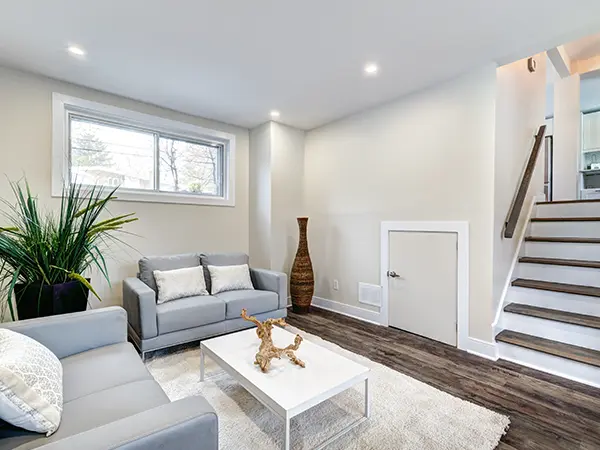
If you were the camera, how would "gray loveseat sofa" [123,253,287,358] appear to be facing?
facing the viewer and to the right of the viewer

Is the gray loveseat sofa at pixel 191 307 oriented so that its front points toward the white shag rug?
yes

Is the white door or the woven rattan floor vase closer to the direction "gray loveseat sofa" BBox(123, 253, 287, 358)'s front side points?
the white door

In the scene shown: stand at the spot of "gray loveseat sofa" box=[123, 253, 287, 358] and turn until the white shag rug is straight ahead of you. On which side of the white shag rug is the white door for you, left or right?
left

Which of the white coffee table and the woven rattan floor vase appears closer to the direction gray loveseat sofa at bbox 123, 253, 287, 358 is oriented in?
the white coffee table

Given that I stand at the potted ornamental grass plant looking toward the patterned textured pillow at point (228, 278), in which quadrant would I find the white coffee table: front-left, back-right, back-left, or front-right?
front-right

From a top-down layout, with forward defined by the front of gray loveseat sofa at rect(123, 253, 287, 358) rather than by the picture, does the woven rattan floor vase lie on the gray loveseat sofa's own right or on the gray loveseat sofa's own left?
on the gray loveseat sofa's own left

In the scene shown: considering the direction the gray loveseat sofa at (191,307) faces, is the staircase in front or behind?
in front

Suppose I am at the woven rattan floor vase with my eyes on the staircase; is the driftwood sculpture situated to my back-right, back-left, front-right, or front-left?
front-right

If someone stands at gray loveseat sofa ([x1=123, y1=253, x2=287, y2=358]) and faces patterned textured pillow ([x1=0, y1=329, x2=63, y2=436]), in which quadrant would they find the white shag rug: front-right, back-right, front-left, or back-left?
front-left

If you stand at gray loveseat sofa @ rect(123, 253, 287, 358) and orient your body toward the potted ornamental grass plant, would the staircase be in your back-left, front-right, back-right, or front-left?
back-left

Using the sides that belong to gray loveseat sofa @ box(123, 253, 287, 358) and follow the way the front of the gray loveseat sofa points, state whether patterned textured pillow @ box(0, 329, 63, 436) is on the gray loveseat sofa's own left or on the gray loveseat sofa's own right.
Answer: on the gray loveseat sofa's own right

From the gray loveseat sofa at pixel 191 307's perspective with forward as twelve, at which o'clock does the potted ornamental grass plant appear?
The potted ornamental grass plant is roughly at 4 o'clock from the gray loveseat sofa.

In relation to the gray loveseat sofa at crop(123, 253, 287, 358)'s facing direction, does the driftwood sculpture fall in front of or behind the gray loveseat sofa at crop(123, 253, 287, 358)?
in front

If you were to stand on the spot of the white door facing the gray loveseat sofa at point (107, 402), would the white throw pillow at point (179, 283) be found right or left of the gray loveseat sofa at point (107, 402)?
right
